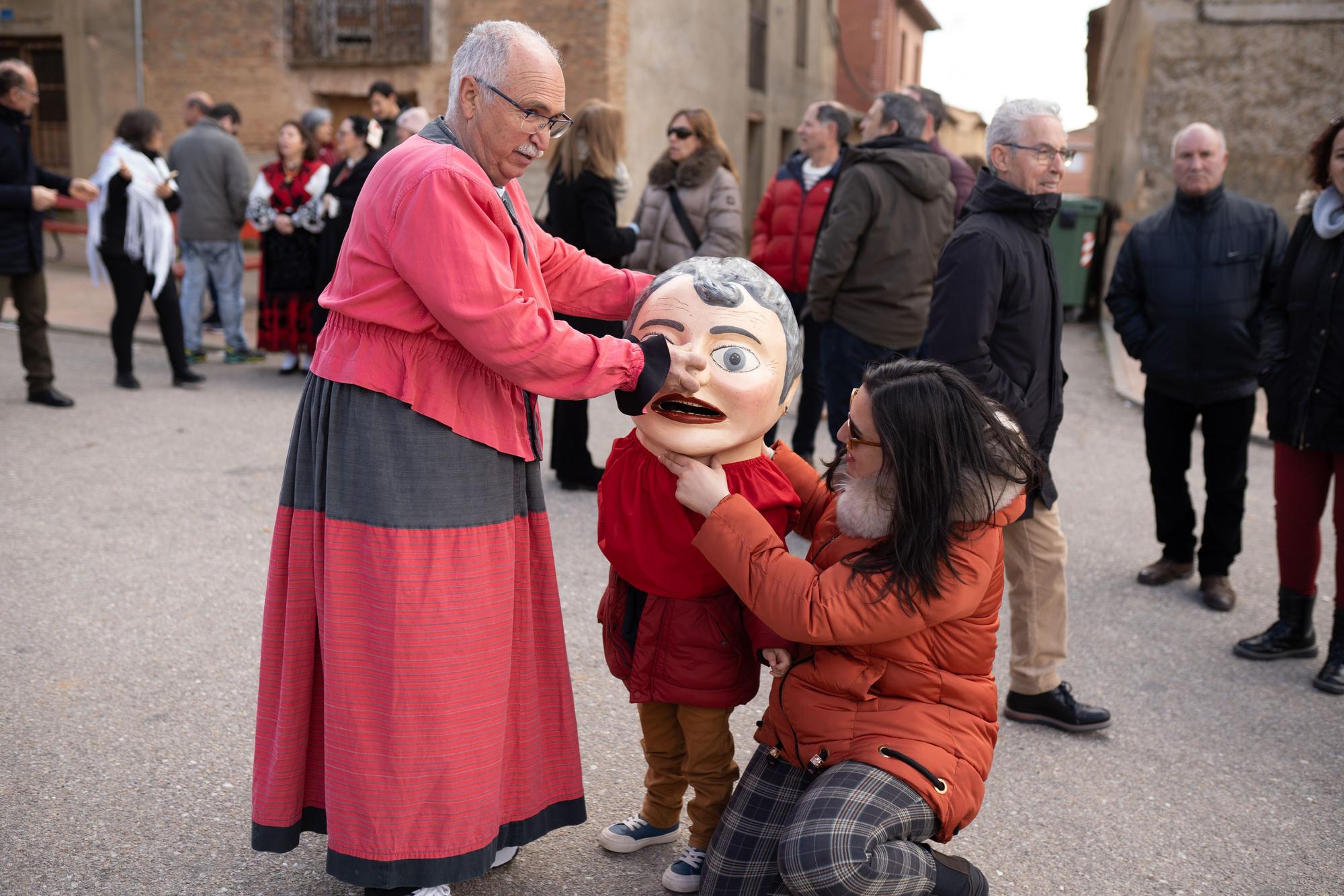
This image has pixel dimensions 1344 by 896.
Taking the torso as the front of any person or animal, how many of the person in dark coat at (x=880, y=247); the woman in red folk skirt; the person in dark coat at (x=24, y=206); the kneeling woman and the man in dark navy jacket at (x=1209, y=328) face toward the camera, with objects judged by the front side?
2

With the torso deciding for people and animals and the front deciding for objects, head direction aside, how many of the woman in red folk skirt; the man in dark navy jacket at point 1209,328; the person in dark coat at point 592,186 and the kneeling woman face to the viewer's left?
1

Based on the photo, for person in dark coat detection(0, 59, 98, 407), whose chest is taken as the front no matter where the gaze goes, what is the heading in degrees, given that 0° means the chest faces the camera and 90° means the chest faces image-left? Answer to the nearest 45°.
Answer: approximately 270°

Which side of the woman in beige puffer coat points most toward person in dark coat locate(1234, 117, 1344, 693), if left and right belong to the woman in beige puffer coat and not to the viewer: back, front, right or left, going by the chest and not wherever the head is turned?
left

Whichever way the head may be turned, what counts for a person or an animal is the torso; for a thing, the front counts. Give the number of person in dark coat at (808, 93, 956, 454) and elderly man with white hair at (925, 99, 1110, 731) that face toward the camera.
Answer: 0

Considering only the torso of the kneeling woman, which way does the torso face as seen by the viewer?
to the viewer's left

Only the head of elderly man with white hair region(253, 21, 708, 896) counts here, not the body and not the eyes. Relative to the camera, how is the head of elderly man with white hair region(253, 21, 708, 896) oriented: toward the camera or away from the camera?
toward the camera

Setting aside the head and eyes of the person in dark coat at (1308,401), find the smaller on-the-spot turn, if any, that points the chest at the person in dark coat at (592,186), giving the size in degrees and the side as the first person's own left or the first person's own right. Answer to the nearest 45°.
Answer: approximately 45° to the first person's own right

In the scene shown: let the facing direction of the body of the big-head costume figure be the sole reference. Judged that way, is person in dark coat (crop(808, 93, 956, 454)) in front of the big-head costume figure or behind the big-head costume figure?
behind

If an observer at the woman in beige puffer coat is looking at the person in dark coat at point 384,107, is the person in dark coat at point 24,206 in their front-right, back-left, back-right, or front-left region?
front-left

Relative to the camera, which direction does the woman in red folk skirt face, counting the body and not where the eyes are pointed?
toward the camera

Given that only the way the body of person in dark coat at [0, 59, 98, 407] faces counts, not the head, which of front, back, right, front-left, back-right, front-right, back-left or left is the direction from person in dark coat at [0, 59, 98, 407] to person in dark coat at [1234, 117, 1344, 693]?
front-right

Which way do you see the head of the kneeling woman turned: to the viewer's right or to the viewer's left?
to the viewer's left

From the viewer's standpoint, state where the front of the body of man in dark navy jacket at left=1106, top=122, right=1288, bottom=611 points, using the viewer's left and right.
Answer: facing the viewer

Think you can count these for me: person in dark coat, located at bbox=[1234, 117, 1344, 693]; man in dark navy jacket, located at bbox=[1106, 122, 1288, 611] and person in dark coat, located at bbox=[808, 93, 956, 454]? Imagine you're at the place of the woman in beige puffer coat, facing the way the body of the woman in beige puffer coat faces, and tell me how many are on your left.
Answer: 3
